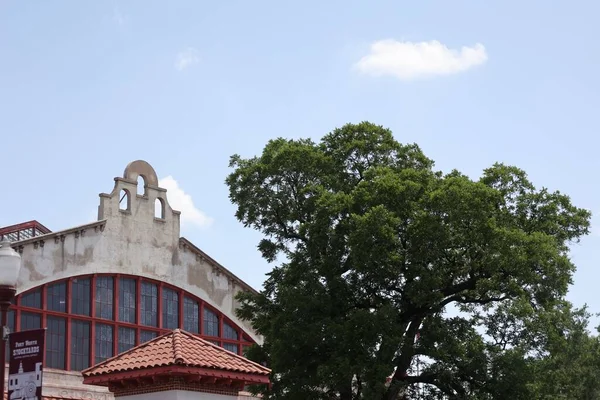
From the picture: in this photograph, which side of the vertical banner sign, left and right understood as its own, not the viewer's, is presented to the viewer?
front

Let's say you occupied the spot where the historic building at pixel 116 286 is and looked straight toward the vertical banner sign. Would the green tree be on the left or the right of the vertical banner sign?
left

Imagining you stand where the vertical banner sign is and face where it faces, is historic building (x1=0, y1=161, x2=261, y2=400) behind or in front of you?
behind

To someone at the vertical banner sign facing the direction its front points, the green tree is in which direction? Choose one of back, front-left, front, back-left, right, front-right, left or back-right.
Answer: back-left
